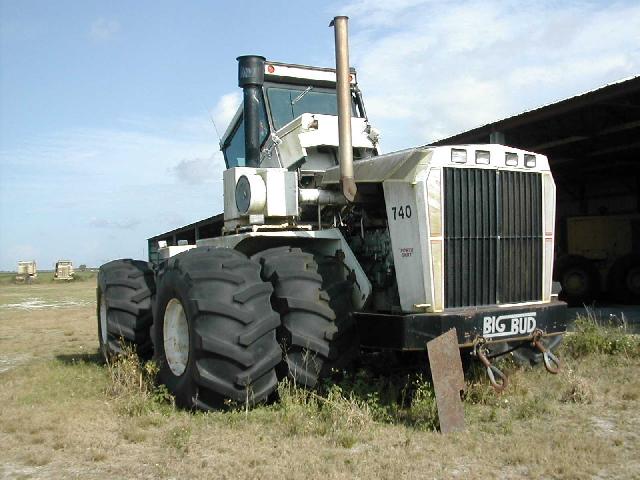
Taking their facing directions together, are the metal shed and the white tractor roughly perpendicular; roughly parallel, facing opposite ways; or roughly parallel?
roughly perpendicular

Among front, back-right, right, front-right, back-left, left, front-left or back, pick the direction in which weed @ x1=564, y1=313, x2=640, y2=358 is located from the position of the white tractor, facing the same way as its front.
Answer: left

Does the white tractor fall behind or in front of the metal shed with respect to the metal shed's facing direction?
in front

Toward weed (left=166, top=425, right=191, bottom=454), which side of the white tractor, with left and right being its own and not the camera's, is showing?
right

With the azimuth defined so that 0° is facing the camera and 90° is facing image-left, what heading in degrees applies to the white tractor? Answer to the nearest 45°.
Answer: approximately 315°

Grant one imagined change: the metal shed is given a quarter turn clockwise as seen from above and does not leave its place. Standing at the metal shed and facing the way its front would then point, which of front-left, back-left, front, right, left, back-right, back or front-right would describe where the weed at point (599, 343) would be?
back-left

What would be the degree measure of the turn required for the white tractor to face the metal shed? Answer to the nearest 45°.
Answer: approximately 90° to its left

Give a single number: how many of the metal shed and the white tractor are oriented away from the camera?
0

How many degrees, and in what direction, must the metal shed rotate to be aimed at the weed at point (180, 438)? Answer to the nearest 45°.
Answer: approximately 45° to its left

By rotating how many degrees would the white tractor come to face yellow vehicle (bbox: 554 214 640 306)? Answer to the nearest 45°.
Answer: approximately 90° to its left

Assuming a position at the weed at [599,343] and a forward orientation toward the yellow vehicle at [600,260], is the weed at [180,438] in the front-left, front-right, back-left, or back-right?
back-left

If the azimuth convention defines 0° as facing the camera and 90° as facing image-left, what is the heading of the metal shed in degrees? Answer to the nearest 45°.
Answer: approximately 45°

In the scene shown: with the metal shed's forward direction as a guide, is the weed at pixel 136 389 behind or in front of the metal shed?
in front

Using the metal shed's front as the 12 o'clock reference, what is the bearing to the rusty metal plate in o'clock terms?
The rusty metal plate is roughly at 11 o'clock from the metal shed.
